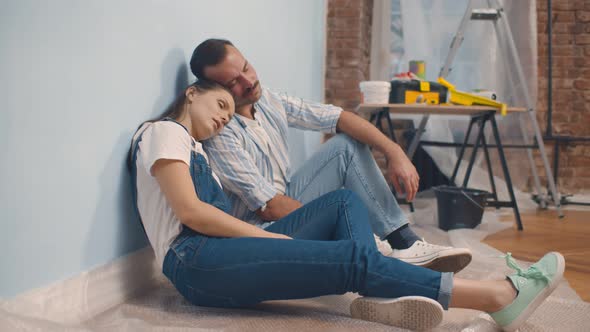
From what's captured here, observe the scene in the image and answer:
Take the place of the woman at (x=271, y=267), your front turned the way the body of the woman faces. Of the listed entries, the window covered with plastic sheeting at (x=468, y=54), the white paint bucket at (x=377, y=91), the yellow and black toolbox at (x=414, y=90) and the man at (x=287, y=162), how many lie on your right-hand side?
0

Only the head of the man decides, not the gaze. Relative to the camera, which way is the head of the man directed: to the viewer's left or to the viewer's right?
to the viewer's right

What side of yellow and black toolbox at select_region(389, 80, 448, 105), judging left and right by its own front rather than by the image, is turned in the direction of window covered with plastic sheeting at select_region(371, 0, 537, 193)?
back

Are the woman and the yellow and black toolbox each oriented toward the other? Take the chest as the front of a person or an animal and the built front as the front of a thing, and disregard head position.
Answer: no

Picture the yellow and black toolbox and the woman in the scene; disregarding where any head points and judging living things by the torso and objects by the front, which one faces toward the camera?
the yellow and black toolbox

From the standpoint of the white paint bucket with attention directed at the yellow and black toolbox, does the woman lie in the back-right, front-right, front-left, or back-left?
back-right

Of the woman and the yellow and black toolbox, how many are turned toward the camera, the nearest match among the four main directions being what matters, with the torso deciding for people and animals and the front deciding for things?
1

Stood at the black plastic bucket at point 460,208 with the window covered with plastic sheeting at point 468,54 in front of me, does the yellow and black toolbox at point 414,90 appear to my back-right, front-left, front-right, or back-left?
front-left

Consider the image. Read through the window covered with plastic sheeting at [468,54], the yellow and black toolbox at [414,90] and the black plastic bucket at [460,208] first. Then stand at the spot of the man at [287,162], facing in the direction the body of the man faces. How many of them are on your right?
0

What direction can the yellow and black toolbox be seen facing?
toward the camera

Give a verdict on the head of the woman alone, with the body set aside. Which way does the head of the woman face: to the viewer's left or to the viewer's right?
to the viewer's right

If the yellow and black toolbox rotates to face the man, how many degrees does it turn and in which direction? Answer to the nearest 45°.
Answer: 0° — it already faces them

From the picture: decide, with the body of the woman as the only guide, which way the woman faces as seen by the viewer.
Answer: to the viewer's right
